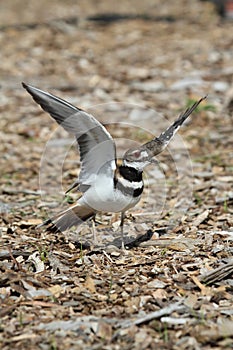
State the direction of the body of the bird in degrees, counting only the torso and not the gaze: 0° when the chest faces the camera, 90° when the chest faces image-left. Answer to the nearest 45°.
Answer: approximately 315°
